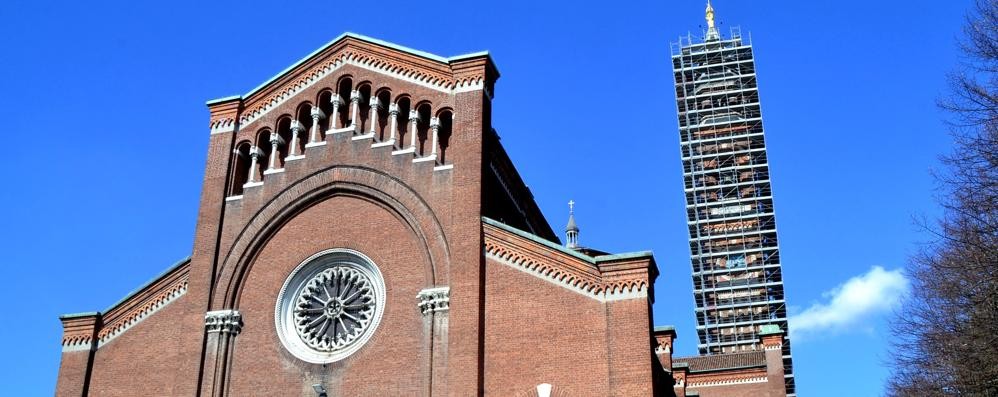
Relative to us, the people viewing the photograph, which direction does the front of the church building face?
facing the viewer and to the left of the viewer
